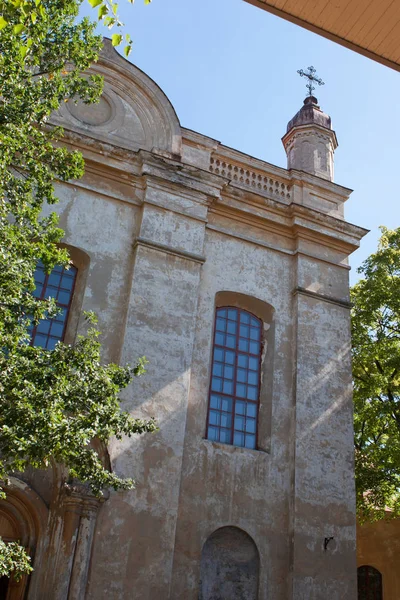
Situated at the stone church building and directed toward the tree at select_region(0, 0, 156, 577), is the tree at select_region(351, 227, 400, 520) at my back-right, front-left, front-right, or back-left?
back-left

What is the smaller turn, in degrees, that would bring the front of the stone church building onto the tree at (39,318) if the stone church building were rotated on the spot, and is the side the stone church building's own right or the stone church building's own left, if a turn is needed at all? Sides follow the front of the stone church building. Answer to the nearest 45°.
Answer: approximately 90° to the stone church building's own right

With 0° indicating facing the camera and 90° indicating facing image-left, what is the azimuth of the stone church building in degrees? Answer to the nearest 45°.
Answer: approximately 315°

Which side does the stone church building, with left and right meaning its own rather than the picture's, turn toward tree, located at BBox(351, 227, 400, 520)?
left

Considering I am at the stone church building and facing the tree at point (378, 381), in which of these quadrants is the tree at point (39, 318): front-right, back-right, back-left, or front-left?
back-right
